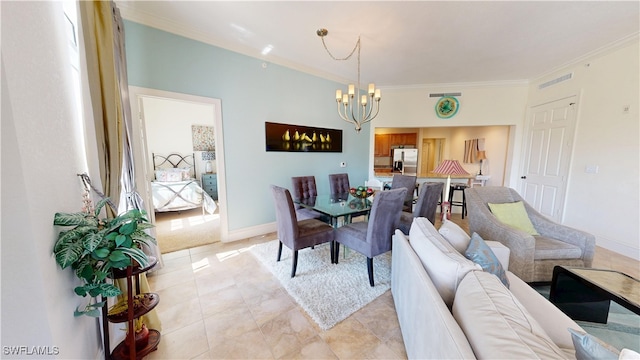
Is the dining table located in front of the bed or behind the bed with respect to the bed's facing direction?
in front

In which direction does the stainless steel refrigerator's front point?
toward the camera

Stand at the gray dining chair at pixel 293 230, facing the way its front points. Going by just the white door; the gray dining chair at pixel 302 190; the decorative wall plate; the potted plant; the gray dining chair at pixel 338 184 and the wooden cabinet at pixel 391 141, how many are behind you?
1

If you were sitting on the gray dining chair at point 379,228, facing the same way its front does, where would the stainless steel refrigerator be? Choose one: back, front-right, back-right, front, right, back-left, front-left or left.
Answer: front-right

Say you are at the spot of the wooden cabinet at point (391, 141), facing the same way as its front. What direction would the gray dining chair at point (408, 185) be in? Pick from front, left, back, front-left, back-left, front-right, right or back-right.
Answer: front

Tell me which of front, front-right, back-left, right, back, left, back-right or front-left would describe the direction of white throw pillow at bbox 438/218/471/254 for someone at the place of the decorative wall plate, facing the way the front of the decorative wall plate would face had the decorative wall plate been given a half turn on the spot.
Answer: back

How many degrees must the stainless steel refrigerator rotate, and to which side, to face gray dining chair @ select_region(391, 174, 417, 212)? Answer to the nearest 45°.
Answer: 0° — it already faces it

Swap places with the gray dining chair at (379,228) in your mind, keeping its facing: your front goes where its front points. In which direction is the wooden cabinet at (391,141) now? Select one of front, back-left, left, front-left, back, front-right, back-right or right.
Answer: front-right

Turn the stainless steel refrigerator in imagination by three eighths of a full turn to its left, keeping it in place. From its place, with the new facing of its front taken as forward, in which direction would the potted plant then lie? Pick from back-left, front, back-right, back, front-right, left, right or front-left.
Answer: back-right

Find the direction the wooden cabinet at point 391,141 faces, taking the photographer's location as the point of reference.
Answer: facing the viewer

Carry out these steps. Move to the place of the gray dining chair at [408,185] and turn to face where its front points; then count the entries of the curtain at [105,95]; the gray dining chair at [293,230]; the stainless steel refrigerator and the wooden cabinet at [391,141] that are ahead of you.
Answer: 2

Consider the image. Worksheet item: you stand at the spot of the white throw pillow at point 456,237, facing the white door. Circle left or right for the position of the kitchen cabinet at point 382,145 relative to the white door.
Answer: left

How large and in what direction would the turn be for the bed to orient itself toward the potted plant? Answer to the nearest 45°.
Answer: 0° — it already faces it

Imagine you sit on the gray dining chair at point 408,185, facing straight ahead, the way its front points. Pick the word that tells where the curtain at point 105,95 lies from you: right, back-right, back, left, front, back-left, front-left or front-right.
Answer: front

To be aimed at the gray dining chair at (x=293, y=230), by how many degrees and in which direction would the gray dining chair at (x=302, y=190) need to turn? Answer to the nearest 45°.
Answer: approximately 45° to its right

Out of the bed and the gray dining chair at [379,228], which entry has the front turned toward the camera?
the bed

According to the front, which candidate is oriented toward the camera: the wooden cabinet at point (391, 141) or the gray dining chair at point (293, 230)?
the wooden cabinet

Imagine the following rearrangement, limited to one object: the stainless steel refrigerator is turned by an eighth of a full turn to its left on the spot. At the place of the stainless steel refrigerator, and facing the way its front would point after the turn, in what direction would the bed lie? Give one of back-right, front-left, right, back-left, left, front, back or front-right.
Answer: right
